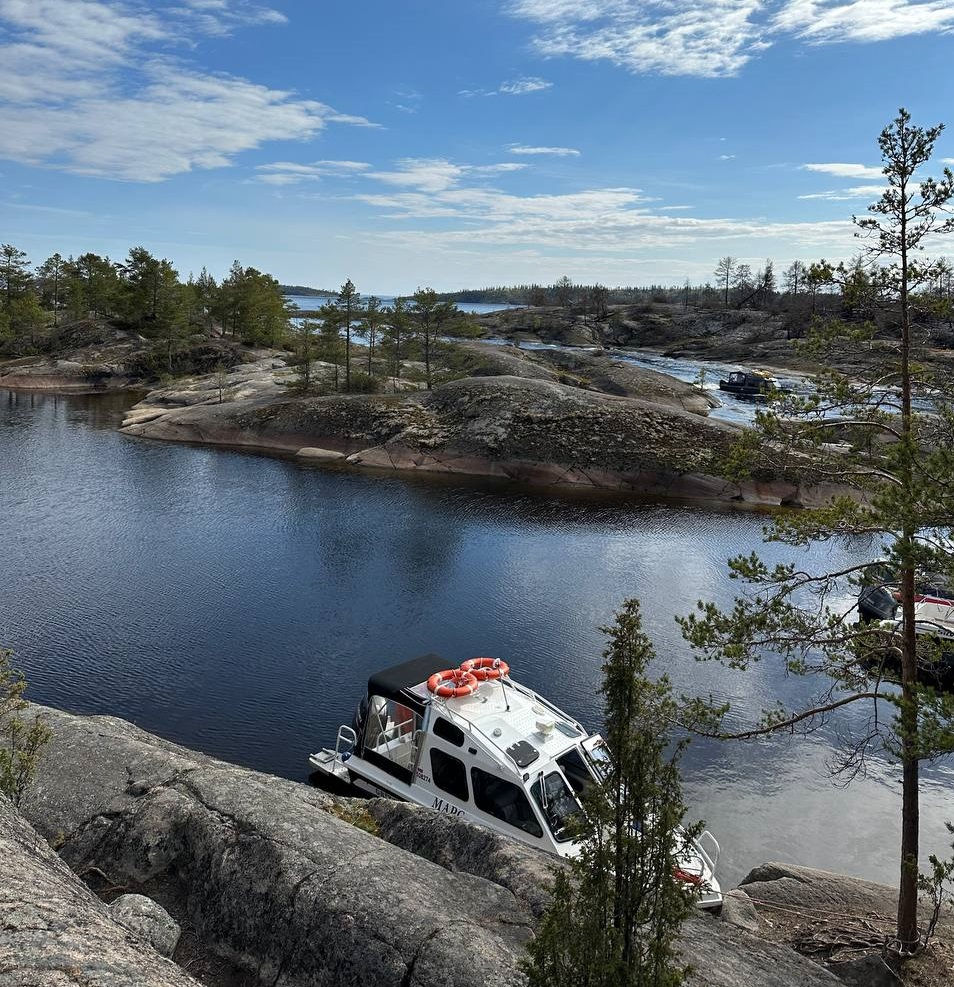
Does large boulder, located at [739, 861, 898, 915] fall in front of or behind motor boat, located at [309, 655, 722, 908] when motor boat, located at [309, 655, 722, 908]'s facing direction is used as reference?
in front

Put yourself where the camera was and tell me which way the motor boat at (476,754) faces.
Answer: facing the viewer and to the right of the viewer

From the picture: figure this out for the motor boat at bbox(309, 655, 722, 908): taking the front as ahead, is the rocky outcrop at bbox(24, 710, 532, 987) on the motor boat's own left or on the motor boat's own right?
on the motor boat's own right

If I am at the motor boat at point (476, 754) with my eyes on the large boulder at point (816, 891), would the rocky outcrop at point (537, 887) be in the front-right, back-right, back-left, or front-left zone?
front-right

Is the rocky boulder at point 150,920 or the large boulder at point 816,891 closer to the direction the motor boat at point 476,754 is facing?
the large boulder

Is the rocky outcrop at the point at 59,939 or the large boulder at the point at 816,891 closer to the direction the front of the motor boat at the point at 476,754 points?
the large boulder

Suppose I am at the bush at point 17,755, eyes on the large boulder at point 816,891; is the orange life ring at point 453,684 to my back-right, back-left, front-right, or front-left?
front-left

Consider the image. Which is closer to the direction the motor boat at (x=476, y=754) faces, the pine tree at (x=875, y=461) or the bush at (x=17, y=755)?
the pine tree

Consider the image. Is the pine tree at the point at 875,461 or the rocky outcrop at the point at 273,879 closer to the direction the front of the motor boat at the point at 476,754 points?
the pine tree

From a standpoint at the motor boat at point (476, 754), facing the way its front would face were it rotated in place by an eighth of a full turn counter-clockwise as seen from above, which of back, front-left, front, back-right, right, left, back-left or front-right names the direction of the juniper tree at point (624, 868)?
right

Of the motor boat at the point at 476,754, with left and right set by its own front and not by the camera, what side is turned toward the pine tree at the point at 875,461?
front
